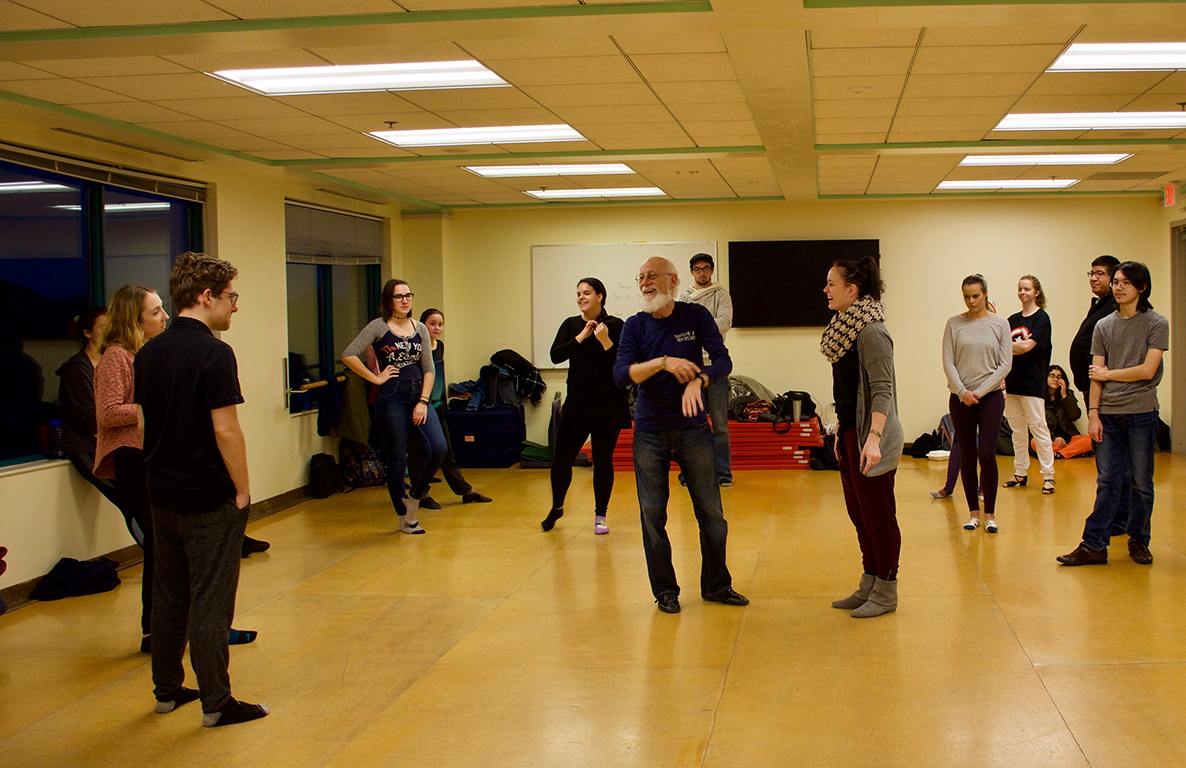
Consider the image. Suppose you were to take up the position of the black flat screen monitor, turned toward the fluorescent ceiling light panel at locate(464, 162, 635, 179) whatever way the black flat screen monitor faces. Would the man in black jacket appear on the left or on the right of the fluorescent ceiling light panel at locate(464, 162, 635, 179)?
left

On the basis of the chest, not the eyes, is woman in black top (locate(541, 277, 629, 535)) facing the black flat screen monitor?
no

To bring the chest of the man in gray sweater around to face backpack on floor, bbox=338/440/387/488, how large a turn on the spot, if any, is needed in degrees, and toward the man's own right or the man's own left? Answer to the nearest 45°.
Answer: approximately 90° to the man's own right

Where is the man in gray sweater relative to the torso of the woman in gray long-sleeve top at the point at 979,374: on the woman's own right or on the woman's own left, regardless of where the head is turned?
on the woman's own right

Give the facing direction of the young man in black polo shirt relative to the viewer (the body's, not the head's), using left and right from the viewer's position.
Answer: facing away from the viewer and to the right of the viewer

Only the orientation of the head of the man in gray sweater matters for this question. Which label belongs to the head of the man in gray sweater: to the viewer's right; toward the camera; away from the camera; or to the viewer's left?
toward the camera

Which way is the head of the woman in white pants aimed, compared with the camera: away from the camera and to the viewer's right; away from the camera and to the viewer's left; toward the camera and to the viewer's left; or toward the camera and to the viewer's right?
toward the camera and to the viewer's left

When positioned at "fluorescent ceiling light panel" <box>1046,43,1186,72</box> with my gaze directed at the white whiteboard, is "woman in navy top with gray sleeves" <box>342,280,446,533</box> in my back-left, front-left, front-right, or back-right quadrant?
front-left

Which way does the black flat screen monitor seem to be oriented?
toward the camera

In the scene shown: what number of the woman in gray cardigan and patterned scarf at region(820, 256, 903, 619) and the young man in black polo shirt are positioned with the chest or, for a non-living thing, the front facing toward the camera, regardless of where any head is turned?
0

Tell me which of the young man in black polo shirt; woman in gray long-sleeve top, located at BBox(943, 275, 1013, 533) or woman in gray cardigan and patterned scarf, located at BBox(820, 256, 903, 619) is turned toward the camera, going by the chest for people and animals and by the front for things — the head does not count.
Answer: woman in gray long-sleeve top, located at BBox(943, 275, 1013, 533)

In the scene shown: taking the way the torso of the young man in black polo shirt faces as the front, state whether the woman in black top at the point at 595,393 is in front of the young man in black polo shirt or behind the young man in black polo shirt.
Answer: in front

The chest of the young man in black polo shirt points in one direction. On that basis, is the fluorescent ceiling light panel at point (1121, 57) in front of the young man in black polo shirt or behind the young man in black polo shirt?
in front

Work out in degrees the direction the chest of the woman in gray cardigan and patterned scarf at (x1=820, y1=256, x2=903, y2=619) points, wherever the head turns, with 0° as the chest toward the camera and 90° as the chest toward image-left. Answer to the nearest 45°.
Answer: approximately 90°

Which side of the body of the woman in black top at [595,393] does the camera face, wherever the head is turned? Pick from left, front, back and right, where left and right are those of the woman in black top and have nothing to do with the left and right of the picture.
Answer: front

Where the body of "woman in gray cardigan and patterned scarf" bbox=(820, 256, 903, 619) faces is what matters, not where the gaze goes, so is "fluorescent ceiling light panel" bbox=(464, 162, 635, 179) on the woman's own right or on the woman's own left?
on the woman's own right

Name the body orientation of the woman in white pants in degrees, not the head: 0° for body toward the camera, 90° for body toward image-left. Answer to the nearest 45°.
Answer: approximately 45°

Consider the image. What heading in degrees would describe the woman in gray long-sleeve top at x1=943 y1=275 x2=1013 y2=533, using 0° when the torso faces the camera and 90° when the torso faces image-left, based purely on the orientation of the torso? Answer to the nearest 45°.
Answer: approximately 0°

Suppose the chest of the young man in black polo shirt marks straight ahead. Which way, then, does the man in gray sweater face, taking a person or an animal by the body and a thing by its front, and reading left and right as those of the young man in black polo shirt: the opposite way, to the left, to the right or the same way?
the opposite way

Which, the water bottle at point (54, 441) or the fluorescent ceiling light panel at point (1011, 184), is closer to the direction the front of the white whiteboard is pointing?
the water bottle
